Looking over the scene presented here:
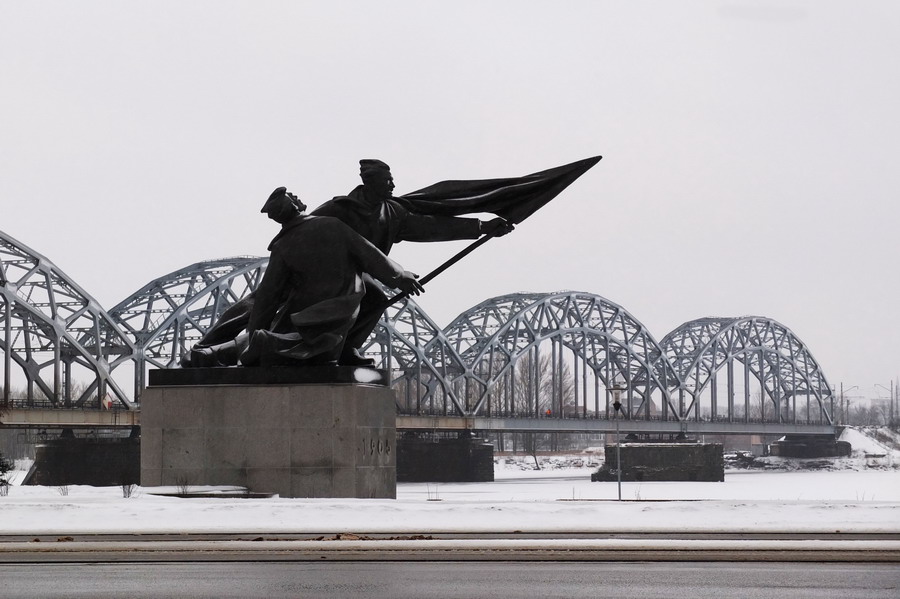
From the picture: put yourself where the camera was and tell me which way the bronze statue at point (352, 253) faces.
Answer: facing to the right of the viewer
